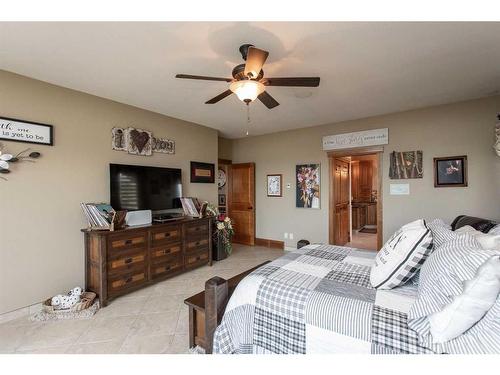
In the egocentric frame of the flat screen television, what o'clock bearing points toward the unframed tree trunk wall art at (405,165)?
The unframed tree trunk wall art is roughly at 11 o'clock from the flat screen television.

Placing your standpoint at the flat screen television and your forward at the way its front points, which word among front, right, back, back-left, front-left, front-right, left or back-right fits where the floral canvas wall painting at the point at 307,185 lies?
front-left

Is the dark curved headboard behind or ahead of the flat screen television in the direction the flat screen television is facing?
ahead

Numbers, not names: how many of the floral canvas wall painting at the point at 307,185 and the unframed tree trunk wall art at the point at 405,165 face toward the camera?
2

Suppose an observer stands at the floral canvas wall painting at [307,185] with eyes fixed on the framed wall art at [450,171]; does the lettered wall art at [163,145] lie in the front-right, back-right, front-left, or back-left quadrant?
back-right

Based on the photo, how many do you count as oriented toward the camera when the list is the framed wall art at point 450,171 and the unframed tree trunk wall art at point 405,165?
2

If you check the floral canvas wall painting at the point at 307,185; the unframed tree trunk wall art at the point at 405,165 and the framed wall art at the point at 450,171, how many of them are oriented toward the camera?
3

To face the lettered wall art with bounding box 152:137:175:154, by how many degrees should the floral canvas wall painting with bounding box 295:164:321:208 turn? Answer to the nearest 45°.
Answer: approximately 45° to its right

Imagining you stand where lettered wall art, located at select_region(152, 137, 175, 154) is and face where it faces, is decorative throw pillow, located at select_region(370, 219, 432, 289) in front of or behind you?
in front

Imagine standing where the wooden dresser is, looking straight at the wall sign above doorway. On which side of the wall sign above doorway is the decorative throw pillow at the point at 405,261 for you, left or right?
right

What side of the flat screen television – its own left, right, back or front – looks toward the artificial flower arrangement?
left

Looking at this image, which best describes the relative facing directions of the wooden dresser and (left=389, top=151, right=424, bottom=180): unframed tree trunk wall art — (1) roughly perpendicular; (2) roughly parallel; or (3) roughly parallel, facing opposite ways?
roughly perpendicular

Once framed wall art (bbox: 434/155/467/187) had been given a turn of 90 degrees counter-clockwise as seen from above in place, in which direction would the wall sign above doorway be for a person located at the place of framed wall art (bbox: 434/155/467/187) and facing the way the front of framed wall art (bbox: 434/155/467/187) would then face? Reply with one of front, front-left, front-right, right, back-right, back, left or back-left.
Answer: back

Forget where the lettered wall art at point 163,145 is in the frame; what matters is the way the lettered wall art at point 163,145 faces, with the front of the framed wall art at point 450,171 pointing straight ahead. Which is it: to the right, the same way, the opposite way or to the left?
to the left

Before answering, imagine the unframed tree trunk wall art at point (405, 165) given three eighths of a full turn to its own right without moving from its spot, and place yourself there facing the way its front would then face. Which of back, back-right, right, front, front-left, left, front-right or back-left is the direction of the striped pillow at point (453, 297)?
back-left

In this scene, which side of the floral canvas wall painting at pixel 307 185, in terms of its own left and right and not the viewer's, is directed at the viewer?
front

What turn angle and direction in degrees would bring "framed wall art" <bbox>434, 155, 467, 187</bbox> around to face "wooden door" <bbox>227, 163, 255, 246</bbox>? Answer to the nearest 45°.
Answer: approximately 90° to its right
